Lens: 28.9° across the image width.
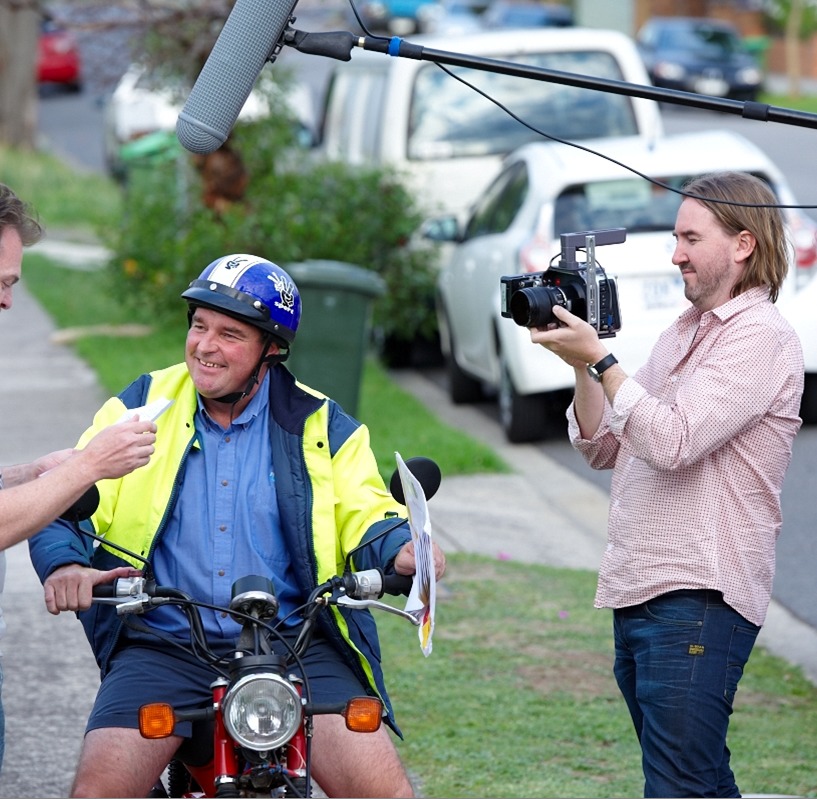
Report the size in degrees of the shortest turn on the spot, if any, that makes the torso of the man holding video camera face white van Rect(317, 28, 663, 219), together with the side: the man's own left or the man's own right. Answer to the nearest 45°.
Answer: approximately 90° to the man's own right

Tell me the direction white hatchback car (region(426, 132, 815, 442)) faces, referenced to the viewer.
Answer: facing away from the viewer and to the left of the viewer

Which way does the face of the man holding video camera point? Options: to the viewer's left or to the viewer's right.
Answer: to the viewer's left

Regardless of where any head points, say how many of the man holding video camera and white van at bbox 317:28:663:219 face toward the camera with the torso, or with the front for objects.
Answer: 0

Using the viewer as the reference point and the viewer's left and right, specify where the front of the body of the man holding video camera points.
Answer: facing to the left of the viewer

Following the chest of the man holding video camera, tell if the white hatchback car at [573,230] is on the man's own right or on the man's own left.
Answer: on the man's own right

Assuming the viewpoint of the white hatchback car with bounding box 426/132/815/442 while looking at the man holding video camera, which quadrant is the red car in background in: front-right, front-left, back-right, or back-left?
back-right

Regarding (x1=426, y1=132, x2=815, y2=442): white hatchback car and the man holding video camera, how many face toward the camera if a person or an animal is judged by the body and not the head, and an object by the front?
0

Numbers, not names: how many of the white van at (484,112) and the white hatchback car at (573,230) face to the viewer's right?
0

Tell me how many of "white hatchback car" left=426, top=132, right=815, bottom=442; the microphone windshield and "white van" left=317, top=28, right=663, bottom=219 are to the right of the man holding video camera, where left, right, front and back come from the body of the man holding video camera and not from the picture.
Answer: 2

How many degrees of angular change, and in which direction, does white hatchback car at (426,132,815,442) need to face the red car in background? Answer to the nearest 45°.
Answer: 0° — it already faces it

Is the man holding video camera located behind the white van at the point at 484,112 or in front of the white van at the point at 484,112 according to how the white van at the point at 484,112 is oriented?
behind
